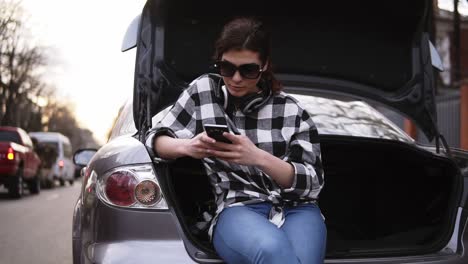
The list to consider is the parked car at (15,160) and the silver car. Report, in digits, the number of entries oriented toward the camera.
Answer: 0

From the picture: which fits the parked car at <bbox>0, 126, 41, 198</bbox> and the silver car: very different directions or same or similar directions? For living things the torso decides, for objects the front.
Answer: same or similar directions

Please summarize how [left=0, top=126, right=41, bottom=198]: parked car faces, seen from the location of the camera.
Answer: facing away from the viewer and to the right of the viewer

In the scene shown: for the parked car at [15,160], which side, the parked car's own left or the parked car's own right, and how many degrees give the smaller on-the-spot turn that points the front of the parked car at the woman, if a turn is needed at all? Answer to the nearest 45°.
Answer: approximately 135° to the parked car's own right

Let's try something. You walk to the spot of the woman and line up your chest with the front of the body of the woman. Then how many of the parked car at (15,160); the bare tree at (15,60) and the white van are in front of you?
0

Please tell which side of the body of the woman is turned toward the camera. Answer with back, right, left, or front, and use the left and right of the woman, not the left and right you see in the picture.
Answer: front

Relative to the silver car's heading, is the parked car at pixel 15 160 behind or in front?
in front

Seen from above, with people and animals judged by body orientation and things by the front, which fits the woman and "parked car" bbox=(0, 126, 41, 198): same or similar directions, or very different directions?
very different directions

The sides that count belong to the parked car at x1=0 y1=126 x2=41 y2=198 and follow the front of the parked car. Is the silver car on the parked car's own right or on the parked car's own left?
on the parked car's own right

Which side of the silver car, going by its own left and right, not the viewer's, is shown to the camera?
back

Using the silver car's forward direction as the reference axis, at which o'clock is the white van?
The white van is roughly at 11 o'clock from the silver car.

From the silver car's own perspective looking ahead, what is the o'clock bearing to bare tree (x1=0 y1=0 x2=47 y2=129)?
The bare tree is roughly at 11 o'clock from the silver car.

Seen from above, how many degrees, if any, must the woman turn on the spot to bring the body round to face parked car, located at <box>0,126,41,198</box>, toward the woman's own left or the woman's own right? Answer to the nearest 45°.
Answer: approximately 135° to the woman's own right

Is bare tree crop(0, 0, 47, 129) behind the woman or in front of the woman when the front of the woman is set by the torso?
behind

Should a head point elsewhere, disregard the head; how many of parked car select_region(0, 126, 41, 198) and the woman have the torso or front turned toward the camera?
1

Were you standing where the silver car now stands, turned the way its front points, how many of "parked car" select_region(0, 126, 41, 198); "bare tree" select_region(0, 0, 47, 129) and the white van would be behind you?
0
